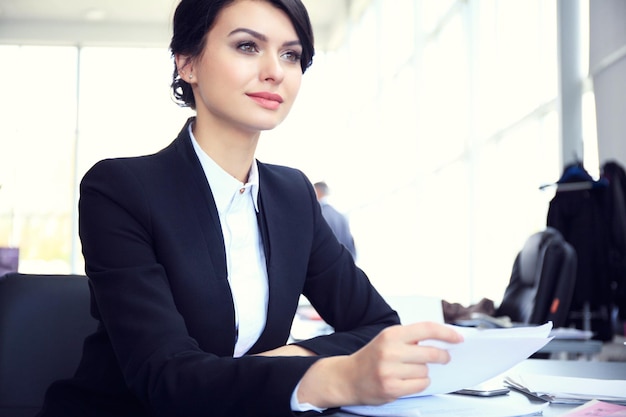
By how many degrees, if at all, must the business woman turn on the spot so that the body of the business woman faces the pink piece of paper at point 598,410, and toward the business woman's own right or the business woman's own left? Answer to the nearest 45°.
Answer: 0° — they already face it

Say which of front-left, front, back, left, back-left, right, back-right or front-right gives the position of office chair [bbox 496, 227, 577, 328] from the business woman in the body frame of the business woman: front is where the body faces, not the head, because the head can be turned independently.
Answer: left

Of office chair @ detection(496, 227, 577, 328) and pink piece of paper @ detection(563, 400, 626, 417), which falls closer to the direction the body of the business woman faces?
the pink piece of paper

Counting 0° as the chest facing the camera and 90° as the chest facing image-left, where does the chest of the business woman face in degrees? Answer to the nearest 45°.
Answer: approximately 315°
